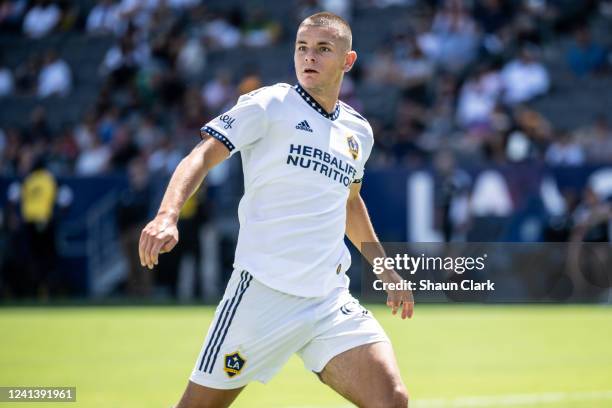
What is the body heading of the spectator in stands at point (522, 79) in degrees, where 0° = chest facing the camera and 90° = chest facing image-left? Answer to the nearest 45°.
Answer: approximately 0°

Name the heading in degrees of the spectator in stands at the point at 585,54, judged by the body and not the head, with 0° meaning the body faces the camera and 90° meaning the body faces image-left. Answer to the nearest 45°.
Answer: approximately 0°

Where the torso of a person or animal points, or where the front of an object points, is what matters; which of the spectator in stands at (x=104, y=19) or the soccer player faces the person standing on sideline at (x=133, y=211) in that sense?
the spectator in stands at (x=104, y=19)

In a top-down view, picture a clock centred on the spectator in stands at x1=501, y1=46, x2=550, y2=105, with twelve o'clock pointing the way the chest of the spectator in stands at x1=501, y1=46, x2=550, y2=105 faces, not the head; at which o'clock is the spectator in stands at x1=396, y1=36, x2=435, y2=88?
the spectator in stands at x1=396, y1=36, x2=435, y2=88 is roughly at 3 o'clock from the spectator in stands at x1=501, y1=46, x2=550, y2=105.

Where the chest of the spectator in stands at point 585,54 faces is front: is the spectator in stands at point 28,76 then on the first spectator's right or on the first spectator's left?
on the first spectator's right

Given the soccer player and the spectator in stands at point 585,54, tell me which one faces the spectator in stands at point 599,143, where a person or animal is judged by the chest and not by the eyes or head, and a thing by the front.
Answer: the spectator in stands at point 585,54
